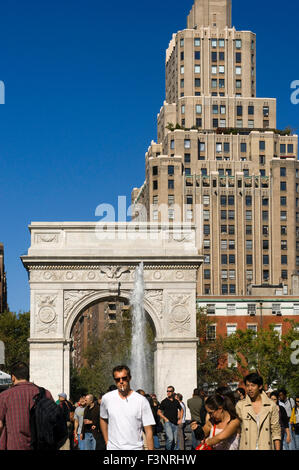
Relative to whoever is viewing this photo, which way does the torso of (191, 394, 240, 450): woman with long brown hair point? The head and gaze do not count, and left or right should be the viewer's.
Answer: facing the viewer and to the left of the viewer

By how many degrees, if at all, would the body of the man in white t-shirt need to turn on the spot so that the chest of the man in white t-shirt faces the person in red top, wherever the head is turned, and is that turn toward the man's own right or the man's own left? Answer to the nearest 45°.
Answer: approximately 90° to the man's own right

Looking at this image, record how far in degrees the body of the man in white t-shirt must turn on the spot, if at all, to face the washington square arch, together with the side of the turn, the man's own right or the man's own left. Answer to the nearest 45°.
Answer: approximately 180°

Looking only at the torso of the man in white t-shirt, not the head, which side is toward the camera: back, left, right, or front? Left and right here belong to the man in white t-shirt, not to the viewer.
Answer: front

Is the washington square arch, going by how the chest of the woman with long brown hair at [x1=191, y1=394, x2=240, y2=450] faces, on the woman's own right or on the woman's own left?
on the woman's own right

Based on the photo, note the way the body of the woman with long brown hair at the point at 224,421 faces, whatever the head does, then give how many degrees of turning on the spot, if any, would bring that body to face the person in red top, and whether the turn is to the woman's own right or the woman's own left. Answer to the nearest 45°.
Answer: approximately 45° to the woman's own right

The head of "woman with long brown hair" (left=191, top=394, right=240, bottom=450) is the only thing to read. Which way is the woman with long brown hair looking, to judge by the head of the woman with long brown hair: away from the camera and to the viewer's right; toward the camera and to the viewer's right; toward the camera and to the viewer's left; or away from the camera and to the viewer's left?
toward the camera and to the viewer's left

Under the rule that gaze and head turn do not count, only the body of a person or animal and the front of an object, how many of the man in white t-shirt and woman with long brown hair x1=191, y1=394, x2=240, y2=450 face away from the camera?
0

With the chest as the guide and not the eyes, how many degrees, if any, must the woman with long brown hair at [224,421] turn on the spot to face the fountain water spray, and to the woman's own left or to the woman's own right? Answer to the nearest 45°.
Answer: approximately 135° to the woman's own right

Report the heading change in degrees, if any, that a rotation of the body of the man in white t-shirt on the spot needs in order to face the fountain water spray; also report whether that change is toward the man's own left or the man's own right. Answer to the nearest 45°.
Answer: approximately 180°

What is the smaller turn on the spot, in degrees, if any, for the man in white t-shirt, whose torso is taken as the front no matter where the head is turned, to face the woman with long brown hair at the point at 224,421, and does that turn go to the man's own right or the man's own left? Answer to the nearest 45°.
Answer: approximately 135° to the man's own left

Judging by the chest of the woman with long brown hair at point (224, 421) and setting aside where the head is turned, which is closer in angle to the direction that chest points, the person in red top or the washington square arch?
the person in red top

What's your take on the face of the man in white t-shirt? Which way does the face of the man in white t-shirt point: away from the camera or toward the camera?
toward the camera
